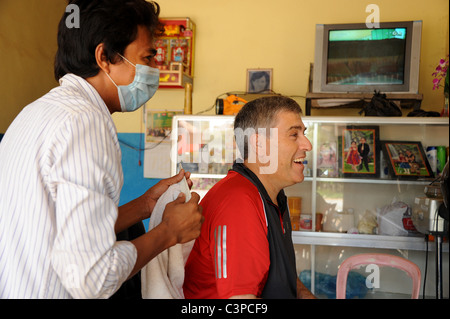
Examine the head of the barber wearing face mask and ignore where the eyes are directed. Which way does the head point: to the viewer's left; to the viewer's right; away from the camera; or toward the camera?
to the viewer's right

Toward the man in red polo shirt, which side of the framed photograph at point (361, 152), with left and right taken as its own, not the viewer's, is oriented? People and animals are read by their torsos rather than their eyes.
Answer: front

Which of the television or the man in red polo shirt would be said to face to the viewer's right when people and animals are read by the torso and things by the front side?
the man in red polo shirt

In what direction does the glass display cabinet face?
toward the camera

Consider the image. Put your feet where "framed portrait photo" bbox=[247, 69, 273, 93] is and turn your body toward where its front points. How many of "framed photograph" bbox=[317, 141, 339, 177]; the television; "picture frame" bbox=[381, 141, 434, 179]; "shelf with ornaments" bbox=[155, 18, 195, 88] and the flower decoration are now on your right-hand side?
1

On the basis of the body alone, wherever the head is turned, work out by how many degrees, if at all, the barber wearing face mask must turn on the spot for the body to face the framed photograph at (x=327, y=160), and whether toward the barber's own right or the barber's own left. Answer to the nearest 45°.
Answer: approximately 45° to the barber's own left

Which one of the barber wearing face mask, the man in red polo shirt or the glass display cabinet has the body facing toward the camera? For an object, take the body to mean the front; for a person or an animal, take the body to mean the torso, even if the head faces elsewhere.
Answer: the glass display cabinet

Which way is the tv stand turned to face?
toward the camera

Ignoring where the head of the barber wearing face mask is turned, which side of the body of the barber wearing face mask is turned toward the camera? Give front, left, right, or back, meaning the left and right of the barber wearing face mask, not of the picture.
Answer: right

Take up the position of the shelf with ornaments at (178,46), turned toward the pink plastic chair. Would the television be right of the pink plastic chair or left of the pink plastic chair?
left

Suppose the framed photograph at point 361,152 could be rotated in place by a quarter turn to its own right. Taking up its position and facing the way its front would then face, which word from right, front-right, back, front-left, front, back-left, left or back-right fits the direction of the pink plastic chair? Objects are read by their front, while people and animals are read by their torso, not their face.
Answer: left

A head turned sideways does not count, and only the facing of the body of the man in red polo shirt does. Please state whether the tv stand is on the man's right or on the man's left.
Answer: on the man's left

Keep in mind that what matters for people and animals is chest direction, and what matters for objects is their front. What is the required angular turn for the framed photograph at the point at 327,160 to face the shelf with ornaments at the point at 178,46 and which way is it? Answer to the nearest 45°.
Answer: approximately 90° to its right

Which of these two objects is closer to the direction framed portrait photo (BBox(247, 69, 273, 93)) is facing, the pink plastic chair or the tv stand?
the pink plastic chair

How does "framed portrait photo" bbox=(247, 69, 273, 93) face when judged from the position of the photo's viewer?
facing the viewer

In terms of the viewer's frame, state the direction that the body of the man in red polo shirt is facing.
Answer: to the viewer's right

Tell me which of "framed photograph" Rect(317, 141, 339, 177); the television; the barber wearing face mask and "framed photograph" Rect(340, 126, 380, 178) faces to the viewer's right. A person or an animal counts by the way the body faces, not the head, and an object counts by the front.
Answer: the barber wearing face mask
